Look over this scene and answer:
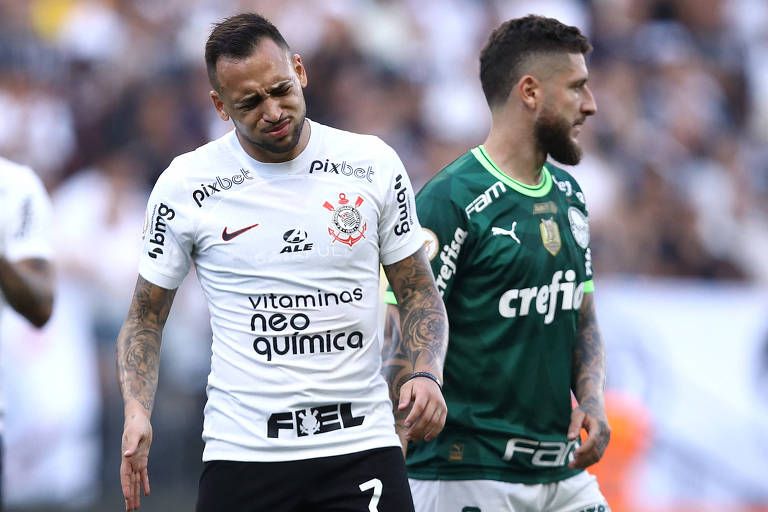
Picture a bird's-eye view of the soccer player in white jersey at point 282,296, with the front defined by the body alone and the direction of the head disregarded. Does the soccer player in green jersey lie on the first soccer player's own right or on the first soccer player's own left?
on the first soccer player's own left

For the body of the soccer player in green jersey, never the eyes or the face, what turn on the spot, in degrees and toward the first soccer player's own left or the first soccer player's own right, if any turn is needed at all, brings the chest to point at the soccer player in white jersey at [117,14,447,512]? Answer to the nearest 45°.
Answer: approximately 90° to the first soccer player's own right

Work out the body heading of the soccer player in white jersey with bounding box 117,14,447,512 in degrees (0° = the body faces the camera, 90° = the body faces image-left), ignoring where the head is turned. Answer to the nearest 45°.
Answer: approximately 0°

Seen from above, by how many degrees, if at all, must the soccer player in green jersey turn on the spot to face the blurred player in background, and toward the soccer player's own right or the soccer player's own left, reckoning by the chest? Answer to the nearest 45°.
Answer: approximately 135° to the soccer player's own right

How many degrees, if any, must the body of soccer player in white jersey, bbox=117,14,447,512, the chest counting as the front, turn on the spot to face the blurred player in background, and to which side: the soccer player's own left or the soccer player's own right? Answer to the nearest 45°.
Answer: approximately 135° to the soccer player's own right

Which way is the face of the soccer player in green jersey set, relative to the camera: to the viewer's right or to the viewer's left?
to the viewer's right

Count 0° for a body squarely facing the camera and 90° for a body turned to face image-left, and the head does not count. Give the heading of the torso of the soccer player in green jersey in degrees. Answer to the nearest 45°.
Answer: approximately 315°
